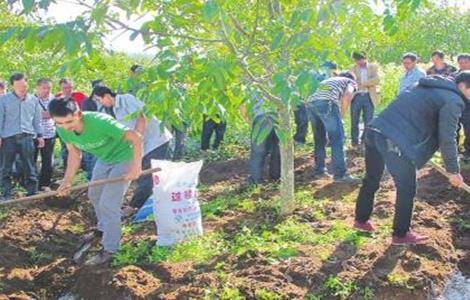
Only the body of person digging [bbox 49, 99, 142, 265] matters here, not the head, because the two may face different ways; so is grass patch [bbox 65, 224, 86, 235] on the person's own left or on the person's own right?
on the person's own right

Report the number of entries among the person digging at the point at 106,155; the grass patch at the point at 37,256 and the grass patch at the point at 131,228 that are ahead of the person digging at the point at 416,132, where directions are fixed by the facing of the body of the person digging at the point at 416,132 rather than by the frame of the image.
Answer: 0

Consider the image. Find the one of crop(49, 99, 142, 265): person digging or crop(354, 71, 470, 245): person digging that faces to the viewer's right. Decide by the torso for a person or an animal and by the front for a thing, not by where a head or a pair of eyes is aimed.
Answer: crop(354, 71, 470, 245): person digging

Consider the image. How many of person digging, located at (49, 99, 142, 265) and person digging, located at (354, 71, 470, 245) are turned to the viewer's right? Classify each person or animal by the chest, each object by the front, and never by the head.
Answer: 1

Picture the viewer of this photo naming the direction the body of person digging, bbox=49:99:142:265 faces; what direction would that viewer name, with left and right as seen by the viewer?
facing the viewer and to the left of the viewer

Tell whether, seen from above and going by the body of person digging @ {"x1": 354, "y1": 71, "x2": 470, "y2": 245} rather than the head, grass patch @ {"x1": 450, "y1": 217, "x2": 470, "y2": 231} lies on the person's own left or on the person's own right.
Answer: on the person's own left

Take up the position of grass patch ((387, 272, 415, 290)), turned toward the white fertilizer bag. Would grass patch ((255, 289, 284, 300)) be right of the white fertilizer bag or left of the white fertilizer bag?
left

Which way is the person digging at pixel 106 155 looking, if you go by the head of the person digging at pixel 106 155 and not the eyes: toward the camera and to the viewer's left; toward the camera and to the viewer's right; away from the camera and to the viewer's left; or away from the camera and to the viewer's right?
toward the camera and to the viewer's left

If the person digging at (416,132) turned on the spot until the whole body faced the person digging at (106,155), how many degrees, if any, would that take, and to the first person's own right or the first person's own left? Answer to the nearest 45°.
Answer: approximately 180°

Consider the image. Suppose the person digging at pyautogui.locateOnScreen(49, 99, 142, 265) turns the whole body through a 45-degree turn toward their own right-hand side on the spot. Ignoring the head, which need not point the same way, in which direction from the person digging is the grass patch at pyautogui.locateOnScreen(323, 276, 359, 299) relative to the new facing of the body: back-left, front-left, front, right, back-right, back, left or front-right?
back-left

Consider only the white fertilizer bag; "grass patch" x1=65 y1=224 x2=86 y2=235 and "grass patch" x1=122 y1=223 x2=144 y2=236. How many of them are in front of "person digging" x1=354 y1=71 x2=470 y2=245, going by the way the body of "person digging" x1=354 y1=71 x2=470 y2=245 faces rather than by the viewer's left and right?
0

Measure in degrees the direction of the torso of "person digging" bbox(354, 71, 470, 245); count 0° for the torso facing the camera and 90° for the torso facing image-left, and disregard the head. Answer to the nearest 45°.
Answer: approximately 270°
